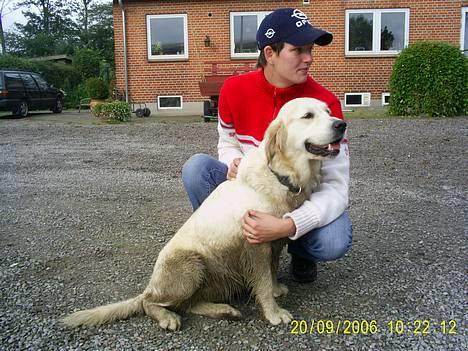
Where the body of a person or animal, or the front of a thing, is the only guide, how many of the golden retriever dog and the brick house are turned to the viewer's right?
1

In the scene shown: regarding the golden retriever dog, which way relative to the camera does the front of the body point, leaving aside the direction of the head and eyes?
to the viewer's right

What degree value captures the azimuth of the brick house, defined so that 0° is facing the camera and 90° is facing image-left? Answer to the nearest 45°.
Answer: approximately 0°

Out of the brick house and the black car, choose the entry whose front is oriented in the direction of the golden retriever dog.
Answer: the brick house

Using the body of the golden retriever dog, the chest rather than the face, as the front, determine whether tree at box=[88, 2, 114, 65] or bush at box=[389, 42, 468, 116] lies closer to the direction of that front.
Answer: the bush
